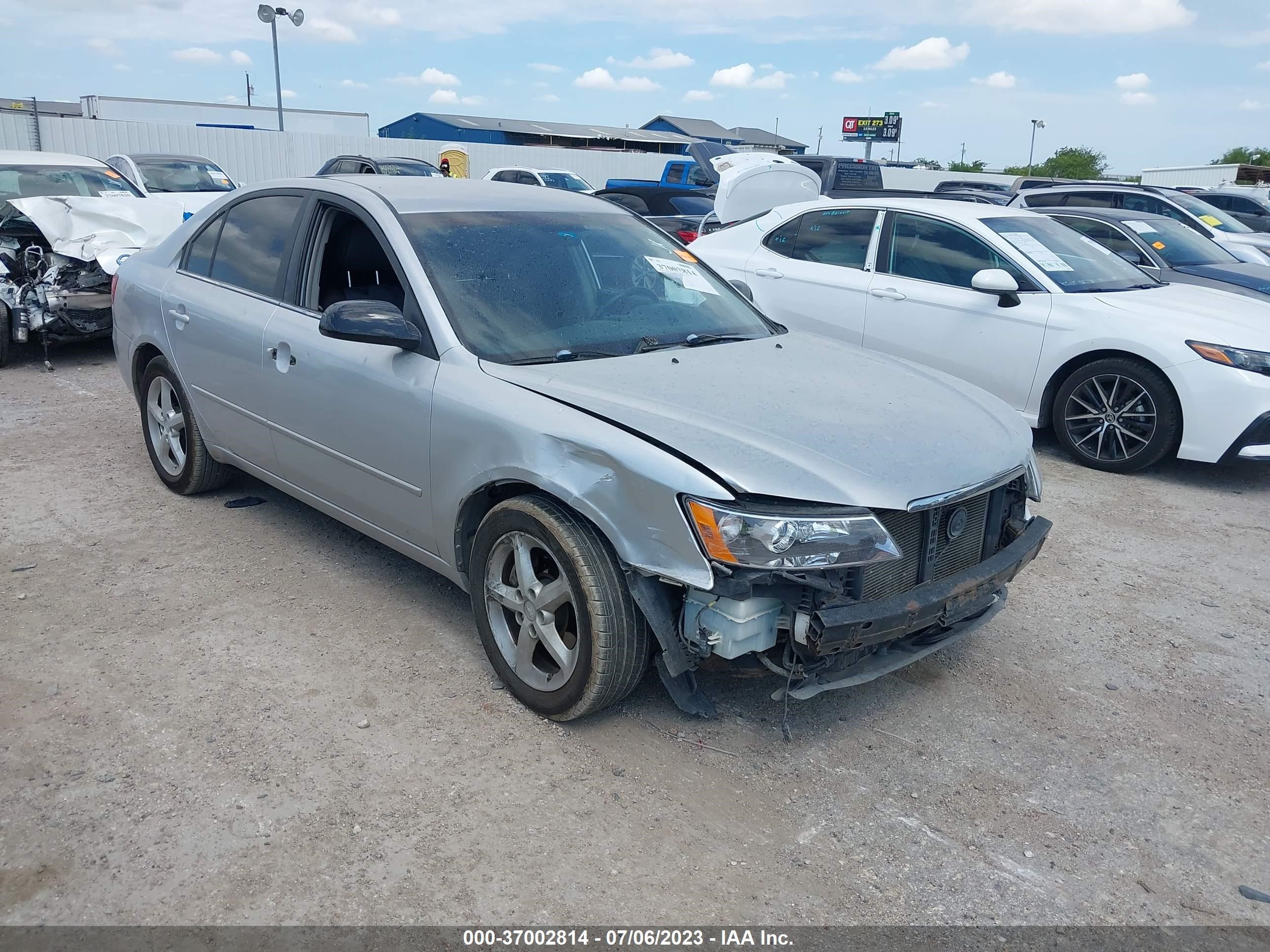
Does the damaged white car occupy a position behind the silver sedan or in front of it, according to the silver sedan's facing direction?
behind

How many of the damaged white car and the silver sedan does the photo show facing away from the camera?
0

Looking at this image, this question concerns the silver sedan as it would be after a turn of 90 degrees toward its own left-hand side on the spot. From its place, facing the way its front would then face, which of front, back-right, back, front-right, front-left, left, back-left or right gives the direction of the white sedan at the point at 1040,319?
front

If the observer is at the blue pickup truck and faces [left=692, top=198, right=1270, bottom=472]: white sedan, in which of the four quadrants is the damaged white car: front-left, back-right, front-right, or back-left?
front-right

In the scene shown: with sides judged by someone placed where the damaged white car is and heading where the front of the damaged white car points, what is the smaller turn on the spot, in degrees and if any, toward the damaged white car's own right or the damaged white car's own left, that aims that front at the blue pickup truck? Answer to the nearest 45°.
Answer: approximately 90° to the damaged white car's own left

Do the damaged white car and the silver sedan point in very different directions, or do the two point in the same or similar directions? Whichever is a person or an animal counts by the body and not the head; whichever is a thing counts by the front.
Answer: same or similar directions

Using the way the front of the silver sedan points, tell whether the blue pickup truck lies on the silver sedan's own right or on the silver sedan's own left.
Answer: on the silver sedan's own left

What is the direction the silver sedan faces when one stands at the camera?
facing the viewer and to the right of the viewer
